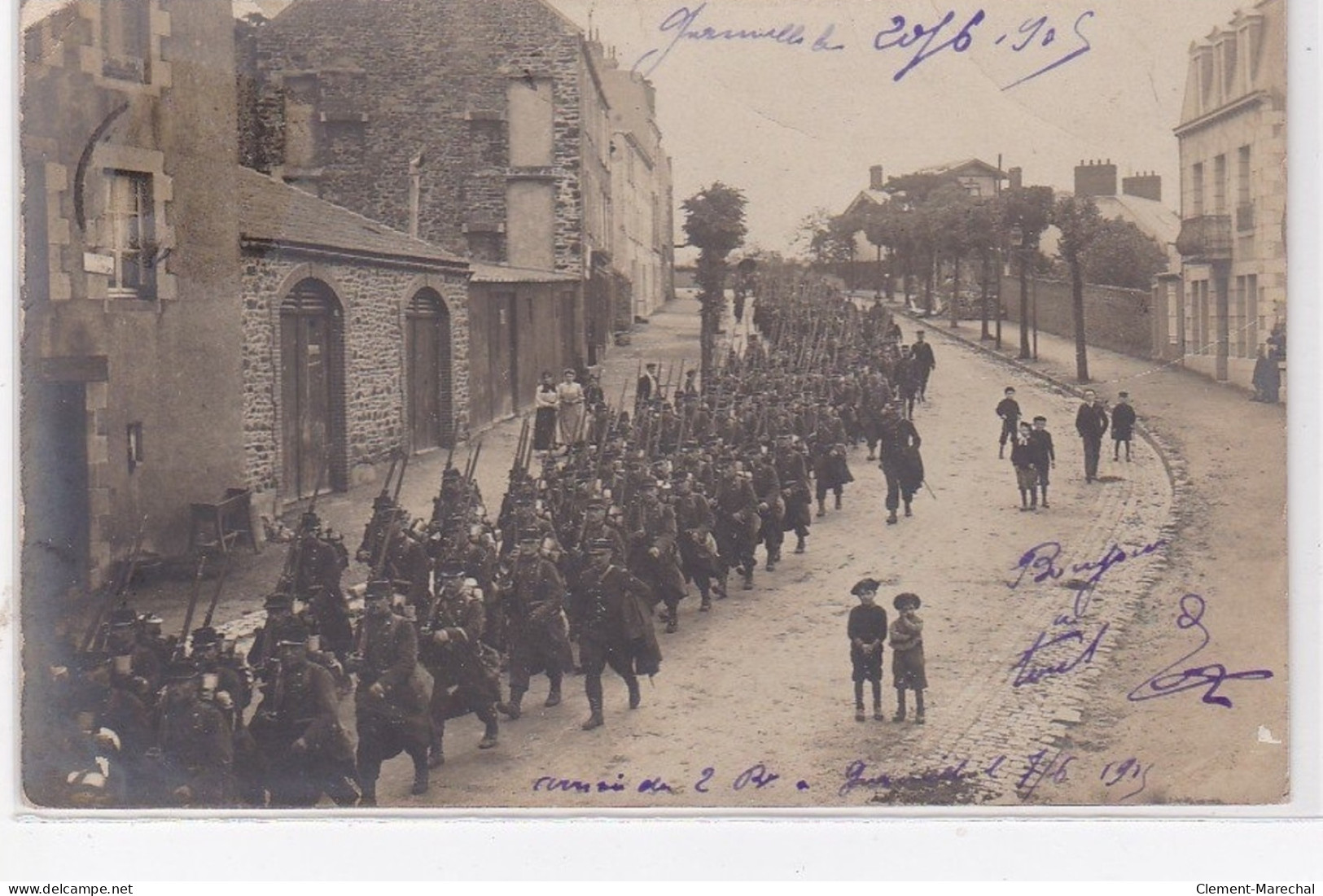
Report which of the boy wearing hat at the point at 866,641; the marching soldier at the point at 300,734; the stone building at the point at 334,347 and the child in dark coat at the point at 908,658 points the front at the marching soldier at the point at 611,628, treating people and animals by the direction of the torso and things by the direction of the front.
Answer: the stone building

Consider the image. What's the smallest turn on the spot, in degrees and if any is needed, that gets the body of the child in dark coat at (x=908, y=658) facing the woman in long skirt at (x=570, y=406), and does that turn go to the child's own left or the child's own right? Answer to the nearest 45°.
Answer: approximately 135° to the child's own right

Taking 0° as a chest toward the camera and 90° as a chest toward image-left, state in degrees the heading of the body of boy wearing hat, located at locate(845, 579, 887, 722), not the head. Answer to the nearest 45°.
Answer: approximately 0°

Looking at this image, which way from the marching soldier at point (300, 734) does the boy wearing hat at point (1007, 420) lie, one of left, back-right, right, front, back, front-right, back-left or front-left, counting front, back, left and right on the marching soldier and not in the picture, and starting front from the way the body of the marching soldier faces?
back-left

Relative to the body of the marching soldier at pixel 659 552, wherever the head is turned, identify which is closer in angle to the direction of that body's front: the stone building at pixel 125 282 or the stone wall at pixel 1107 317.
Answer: the stone building

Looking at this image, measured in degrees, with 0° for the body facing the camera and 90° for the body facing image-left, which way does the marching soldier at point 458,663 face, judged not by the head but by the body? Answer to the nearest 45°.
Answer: approximately 45°

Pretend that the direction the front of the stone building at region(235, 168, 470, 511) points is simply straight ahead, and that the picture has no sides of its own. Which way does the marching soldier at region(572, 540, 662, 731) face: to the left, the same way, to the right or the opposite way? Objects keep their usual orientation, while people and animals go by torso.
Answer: to the right

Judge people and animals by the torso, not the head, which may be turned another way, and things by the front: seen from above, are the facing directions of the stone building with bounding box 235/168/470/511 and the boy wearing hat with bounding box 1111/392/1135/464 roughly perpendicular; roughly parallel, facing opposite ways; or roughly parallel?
roughly perpendicular

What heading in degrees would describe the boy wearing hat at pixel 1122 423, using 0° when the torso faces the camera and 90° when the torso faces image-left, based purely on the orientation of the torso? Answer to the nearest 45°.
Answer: approximately 0°

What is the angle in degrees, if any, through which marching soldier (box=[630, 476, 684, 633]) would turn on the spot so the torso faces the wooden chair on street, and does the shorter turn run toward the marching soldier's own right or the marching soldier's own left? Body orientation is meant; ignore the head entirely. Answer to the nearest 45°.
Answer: approximately 45° to the marching soldier's own right

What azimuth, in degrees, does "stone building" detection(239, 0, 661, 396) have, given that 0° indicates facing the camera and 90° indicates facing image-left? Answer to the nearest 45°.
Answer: approximately 270°

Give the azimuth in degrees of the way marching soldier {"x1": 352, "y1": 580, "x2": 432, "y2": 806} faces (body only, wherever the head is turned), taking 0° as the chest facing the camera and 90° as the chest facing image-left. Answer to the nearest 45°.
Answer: approximately 45°
